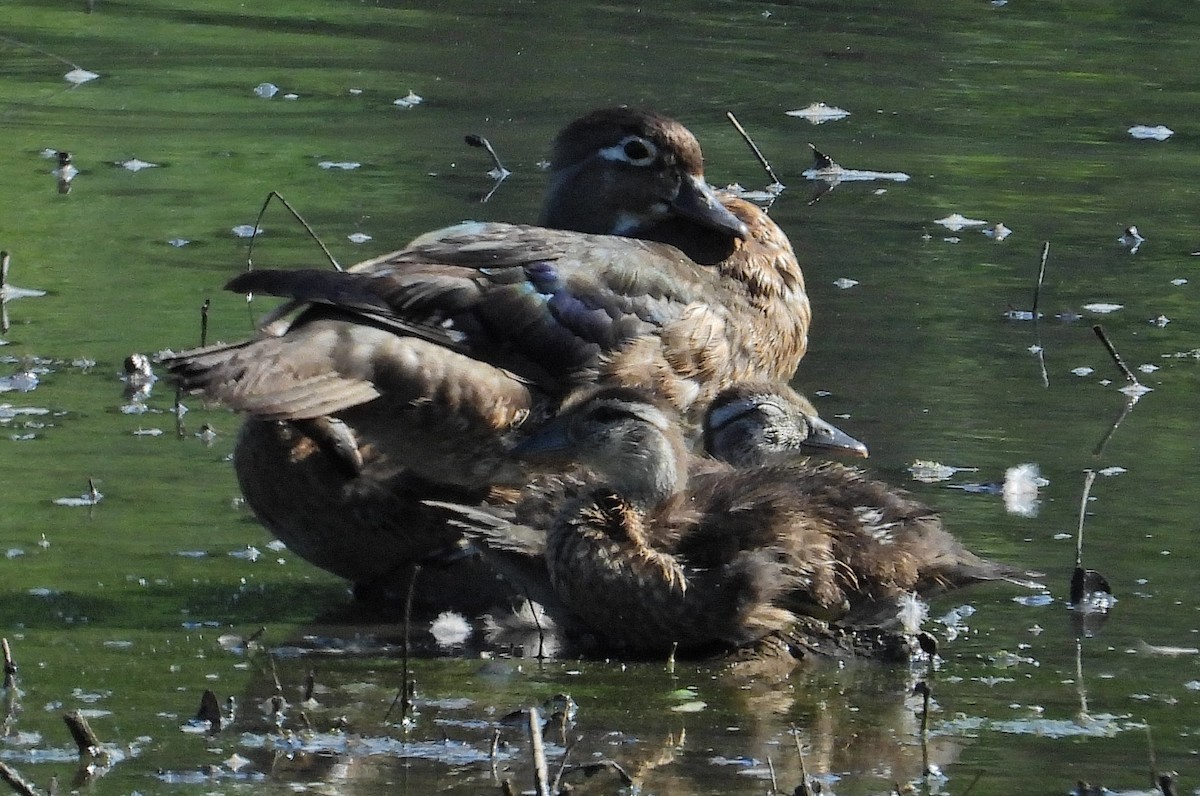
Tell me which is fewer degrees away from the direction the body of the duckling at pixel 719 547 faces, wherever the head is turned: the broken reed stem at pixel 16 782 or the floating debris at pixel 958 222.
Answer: the broken reed stem

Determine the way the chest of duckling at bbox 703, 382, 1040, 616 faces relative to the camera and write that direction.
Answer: to the viewer's left

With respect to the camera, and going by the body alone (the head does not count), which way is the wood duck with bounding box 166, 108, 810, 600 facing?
to the viewer's right

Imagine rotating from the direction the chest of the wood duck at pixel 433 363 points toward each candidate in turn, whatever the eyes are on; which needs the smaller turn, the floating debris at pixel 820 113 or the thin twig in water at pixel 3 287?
the floating debris

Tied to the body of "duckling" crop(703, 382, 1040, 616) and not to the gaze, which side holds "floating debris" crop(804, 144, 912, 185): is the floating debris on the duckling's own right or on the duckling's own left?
on the duckling's own right

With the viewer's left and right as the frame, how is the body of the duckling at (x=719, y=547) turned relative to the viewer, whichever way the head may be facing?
facing to the left of the viewer

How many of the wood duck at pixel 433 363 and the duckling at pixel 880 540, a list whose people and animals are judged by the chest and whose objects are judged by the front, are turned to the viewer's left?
1

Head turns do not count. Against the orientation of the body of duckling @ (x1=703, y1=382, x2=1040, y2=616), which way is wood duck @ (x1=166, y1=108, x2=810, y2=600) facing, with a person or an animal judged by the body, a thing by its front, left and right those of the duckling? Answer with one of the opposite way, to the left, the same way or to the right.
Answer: the opposite way

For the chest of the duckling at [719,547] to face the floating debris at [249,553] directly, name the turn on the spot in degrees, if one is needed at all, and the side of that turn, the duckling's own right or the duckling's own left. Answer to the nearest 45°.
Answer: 0° — it already faces it
